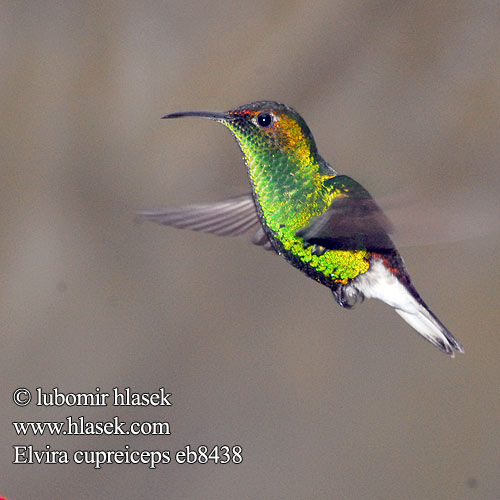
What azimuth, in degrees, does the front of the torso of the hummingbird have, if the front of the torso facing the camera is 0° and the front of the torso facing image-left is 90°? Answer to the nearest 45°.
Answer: approximately 90°
